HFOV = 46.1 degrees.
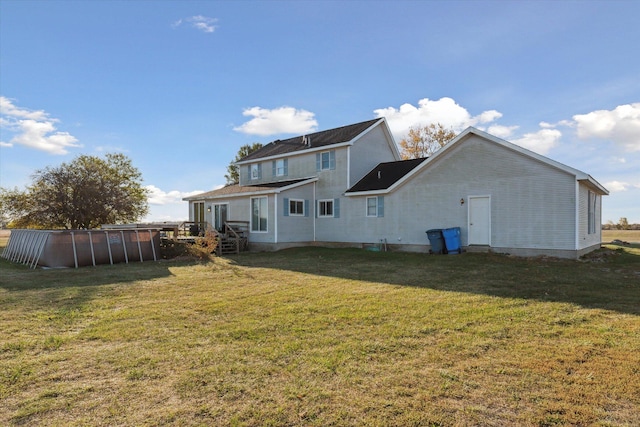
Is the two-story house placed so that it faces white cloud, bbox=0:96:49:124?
no

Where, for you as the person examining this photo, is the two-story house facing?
facing away from the viewer and to the right of the viewer
